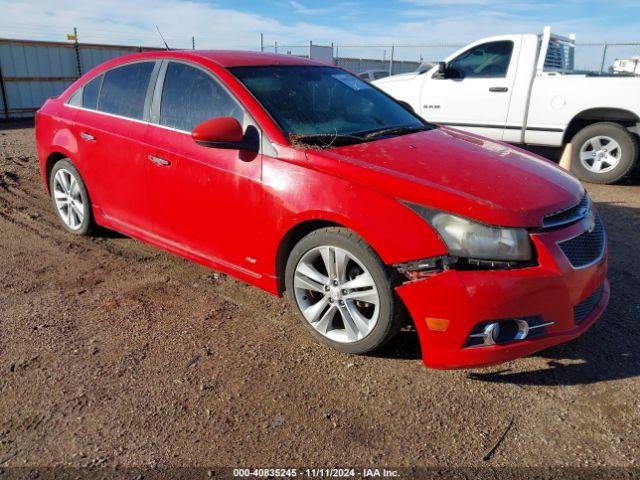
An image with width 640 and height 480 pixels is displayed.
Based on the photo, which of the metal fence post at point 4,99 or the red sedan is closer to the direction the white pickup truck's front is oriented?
the metal fence post

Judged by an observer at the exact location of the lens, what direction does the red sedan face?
facing the viewer and to the right of the viewer

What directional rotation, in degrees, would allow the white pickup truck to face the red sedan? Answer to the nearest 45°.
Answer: approximately 90° to its left

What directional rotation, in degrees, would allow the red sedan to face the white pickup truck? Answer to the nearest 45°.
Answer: approximately 90° to its left

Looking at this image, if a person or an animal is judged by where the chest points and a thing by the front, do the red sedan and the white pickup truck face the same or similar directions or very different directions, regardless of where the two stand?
very different directions

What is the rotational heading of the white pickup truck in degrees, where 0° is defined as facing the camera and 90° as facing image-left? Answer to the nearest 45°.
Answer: approximately 90°

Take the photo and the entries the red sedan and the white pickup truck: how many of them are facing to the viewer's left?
1

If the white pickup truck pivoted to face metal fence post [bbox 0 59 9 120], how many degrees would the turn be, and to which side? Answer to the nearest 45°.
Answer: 0° — it already faces it

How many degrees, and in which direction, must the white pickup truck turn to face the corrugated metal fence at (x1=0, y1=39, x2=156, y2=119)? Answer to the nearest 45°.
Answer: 0° — it already faces it

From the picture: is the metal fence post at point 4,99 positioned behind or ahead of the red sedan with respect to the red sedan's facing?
behind
